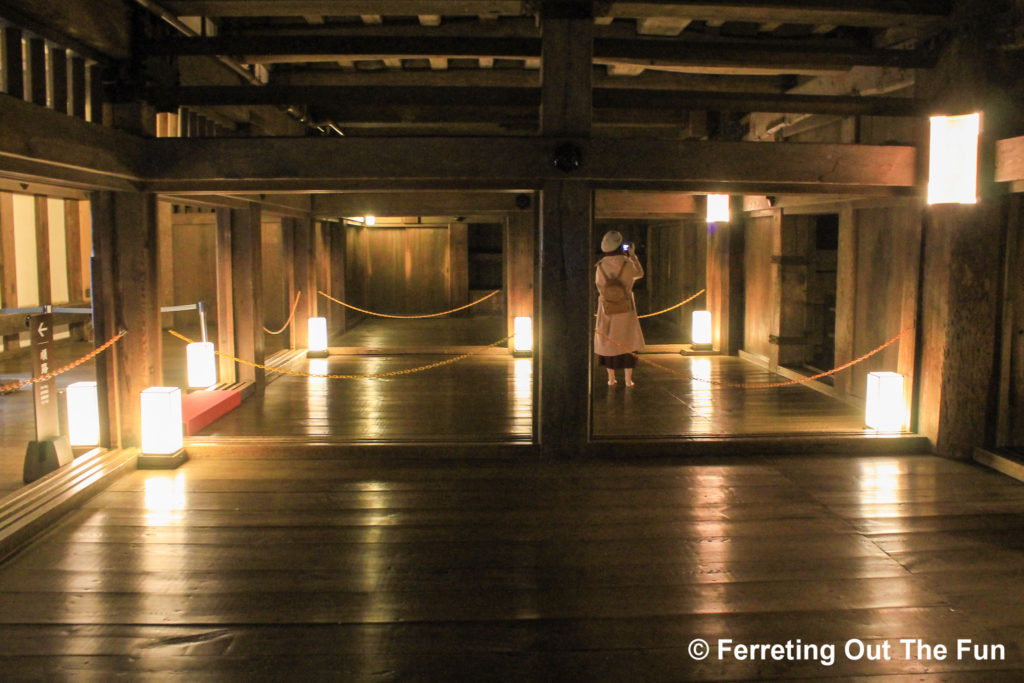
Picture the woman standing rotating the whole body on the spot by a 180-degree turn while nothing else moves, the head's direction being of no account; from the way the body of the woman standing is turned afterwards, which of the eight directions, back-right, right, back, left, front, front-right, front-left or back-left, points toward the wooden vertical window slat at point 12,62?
front-right

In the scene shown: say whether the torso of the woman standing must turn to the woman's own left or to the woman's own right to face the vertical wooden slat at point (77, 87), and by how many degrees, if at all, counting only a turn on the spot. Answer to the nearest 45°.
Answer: approximately 135° to the woman's own left

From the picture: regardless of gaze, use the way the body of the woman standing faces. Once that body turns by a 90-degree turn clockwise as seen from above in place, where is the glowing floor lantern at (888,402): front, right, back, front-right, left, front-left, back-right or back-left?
front-right

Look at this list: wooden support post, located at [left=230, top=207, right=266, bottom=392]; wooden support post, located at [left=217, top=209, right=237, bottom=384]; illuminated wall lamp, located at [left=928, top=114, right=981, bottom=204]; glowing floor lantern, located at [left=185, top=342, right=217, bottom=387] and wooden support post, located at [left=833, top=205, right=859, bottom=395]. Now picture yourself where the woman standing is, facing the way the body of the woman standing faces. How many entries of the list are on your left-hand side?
3

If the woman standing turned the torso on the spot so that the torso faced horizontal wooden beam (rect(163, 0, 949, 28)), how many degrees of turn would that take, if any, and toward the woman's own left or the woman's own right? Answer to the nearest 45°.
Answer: approximately 180°

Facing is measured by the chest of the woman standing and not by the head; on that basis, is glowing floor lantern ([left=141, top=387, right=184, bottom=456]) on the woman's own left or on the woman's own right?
on the woman's own left

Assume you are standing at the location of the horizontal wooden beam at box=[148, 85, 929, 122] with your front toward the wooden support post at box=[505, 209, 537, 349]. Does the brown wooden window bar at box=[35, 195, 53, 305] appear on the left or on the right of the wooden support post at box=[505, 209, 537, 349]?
left

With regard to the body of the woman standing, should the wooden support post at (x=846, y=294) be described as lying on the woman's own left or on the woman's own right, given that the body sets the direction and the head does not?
on the woman's own right

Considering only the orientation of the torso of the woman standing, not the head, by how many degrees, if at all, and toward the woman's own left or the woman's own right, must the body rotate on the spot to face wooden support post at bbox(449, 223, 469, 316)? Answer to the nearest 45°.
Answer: approximately 45° to the woman's own left

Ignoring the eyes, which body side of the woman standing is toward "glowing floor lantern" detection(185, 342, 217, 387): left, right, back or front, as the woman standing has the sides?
left

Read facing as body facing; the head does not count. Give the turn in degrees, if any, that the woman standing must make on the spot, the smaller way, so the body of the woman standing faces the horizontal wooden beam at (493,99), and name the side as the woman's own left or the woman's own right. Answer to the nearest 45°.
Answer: approximately 180°

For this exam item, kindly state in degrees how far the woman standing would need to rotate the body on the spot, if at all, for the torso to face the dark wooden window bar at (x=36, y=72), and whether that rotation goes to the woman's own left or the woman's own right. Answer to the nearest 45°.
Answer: approximately 135° to the woman's own left

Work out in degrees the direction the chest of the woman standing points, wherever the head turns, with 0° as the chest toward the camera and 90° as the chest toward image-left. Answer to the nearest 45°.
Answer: approximately 180°

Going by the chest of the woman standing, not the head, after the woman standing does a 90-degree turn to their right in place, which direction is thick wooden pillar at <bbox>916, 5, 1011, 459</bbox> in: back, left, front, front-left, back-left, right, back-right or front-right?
front-right

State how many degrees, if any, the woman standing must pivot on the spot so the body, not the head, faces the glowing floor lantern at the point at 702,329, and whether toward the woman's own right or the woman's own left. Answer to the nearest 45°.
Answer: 0° — they already face it
